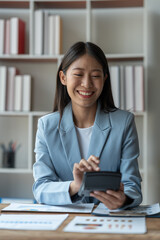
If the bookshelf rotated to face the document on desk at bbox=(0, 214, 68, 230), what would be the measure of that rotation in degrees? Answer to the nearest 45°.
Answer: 0° — it already faces it

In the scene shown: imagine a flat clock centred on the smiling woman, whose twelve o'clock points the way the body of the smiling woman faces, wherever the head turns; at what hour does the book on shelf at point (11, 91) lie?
The book on shelf is roughly at 5 o'clock from the smiling woman.

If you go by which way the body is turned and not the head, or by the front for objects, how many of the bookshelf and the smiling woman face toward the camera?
2

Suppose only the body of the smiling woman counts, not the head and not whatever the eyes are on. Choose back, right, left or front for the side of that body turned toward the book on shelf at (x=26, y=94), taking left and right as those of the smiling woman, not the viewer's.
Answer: back

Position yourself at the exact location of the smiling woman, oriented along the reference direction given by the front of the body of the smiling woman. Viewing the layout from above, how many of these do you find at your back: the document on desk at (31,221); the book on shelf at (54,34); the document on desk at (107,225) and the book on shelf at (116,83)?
2

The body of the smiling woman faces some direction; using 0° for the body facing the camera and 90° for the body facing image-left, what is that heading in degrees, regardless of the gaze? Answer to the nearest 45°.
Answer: approximately 0°

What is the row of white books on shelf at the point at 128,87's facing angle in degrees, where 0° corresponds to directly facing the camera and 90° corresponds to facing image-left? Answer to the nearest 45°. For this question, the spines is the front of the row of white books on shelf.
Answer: approximately 0°

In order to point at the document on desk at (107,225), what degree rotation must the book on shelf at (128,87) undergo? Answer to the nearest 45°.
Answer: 0° — it already faces it

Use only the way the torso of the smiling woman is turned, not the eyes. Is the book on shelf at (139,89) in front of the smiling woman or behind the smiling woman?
behind
